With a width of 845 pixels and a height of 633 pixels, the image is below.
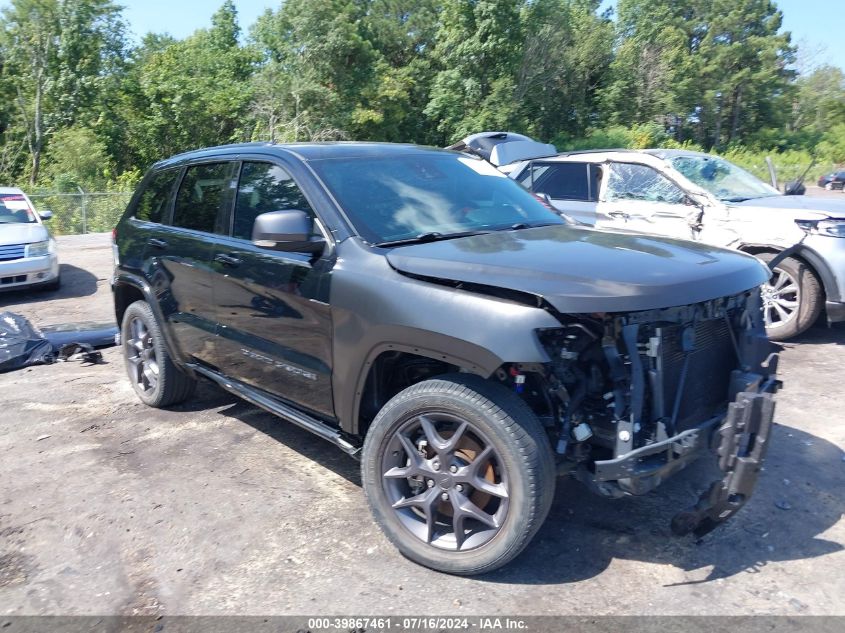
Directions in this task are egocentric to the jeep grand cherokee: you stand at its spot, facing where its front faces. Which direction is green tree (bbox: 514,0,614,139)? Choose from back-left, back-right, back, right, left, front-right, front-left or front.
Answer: back-left

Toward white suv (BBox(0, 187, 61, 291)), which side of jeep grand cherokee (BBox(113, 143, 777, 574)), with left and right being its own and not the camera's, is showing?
back

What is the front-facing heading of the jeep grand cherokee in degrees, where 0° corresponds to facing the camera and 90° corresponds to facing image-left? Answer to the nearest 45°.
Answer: approximately 315°

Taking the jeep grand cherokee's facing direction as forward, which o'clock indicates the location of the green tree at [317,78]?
The green tree is roughly at 7 o'clock from the jeep grand cherokee.

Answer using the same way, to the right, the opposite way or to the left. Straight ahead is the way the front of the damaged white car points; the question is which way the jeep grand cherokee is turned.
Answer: the same way

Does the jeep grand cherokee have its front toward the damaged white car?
no

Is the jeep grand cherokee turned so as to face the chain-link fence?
no

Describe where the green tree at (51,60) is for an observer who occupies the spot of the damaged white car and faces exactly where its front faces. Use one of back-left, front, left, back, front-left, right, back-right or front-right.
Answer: back

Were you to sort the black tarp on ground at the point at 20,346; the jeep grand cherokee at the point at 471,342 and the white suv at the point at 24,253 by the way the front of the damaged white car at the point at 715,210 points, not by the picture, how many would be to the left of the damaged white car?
0

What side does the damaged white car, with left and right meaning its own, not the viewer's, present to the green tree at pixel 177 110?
back

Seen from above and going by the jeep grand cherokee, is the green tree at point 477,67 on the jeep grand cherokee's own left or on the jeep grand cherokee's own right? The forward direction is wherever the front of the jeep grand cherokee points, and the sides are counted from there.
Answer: on the jeep grand cherokee's own left

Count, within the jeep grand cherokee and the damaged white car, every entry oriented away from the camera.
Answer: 0

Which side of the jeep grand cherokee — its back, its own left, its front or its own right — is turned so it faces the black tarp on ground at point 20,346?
back

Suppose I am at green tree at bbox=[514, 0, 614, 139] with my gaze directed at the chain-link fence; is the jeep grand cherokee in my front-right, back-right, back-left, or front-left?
front-left

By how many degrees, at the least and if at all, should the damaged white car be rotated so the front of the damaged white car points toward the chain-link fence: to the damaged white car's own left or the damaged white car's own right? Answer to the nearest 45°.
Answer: approximately 180°

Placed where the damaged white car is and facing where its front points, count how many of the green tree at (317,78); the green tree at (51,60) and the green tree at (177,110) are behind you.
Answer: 3
